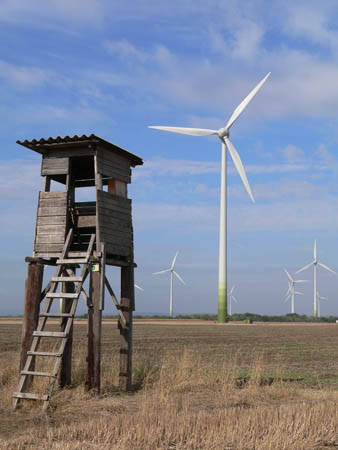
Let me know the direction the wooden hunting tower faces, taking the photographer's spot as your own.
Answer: facing the viewer and to the left of the viewer
